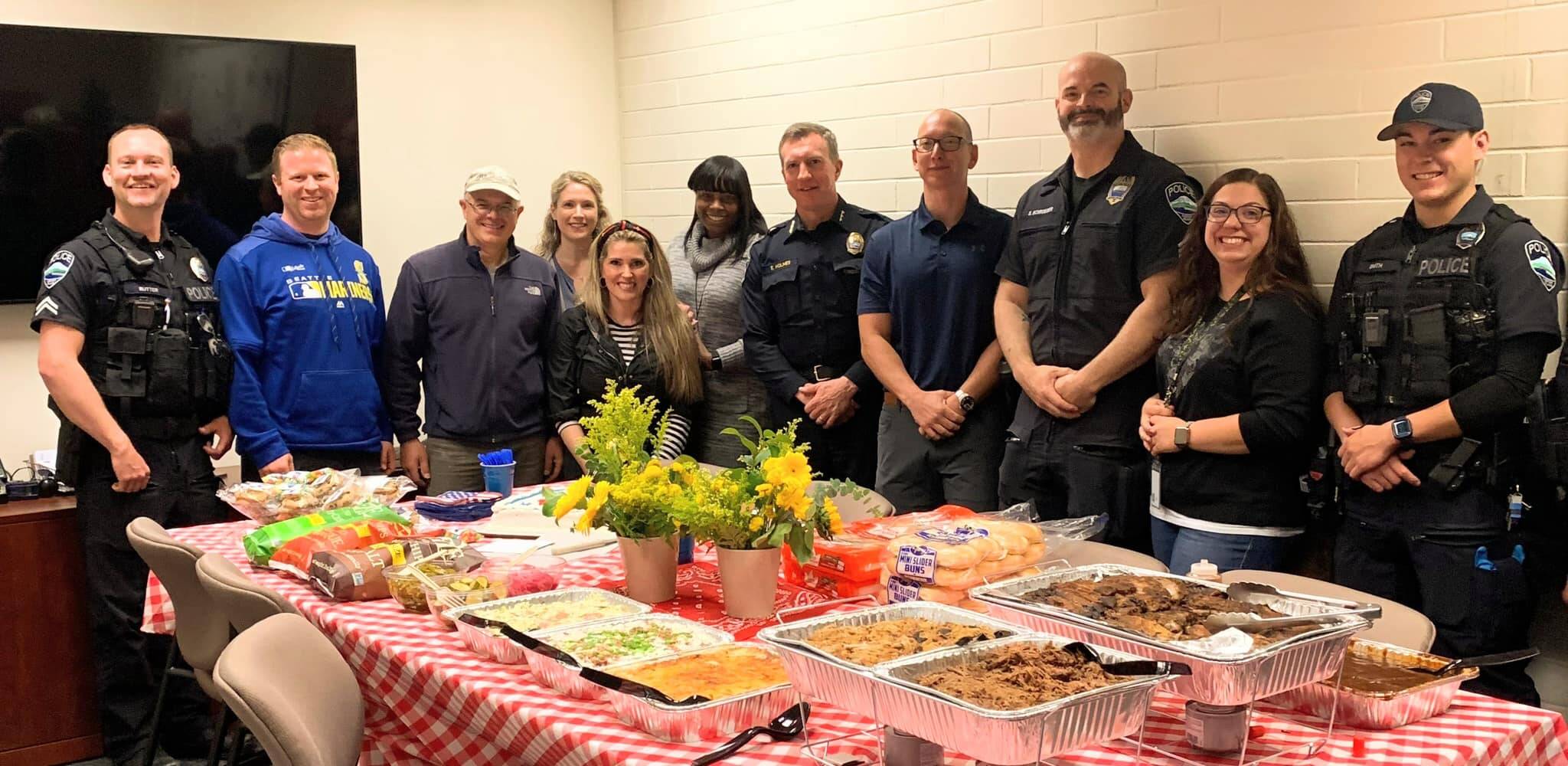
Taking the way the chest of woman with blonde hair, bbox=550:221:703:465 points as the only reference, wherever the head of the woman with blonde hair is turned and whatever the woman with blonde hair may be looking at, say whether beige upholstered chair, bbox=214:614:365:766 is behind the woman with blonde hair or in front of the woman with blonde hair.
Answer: in front

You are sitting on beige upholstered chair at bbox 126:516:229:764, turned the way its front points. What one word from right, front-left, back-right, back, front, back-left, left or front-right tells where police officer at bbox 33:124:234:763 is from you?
front-left

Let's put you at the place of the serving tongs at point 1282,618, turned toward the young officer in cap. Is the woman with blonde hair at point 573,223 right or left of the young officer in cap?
left

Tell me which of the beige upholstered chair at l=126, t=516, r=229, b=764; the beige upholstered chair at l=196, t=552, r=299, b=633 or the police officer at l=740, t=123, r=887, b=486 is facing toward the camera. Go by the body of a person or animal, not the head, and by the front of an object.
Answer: the police officer

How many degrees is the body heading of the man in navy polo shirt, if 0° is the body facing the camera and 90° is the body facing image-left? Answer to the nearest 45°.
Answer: approximately 0°

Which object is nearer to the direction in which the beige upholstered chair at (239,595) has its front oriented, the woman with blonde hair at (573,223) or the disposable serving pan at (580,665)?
the woman with blonde hair

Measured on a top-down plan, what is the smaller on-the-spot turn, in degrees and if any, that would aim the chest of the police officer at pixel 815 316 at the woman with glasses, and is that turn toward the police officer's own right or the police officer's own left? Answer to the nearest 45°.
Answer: approximately 45° to the police officer's own left

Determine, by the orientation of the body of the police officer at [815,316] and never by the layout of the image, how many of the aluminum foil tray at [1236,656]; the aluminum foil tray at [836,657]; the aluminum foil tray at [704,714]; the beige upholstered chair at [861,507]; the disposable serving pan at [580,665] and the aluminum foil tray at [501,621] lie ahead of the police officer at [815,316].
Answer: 6
